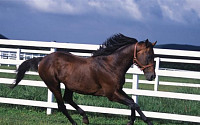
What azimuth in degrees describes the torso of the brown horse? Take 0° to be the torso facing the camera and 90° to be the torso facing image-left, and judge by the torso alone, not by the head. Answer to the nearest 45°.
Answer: approximately 270°
